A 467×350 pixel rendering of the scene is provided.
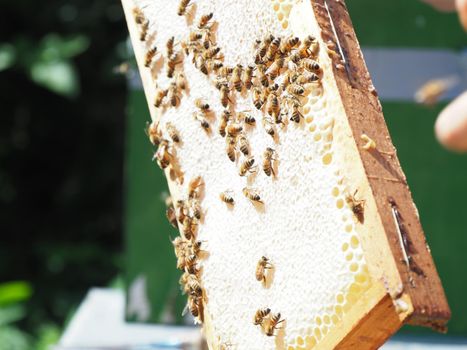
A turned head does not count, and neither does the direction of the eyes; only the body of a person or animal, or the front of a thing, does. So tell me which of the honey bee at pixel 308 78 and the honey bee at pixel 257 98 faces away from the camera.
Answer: the honey bee at pixel 257 98

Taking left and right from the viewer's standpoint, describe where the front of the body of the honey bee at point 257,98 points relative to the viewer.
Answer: facing away from the viewer

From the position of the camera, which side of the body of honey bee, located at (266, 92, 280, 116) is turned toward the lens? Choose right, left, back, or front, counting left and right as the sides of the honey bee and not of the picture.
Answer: back

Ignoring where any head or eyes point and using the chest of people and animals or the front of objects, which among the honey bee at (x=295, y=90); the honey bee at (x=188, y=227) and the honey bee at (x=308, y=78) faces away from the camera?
the honey bee at (x=188, y=227)

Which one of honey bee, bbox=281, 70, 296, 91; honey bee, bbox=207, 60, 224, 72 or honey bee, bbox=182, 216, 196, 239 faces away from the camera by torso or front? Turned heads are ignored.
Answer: honey bee, bbox=182, 216, 196, 239

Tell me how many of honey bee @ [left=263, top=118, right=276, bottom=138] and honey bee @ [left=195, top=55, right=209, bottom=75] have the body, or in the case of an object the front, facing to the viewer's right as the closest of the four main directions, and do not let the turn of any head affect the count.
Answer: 0

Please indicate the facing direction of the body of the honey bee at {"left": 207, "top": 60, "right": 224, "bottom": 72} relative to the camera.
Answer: to the viewer's left

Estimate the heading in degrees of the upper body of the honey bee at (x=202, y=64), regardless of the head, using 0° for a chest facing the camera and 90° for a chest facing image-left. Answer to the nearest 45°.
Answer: approximately 135°

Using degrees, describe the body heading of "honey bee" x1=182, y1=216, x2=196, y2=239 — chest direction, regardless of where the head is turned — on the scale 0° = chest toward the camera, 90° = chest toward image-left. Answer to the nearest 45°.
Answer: approximately 180°
